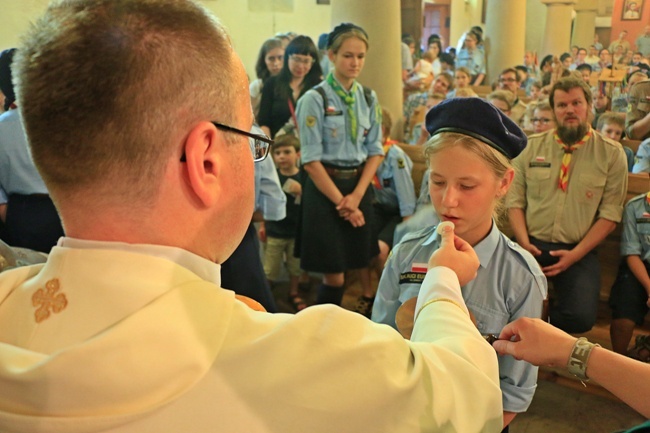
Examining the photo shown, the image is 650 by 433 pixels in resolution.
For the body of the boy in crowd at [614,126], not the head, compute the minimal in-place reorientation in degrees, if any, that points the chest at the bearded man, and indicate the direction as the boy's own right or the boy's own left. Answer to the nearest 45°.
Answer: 0° — they already face them

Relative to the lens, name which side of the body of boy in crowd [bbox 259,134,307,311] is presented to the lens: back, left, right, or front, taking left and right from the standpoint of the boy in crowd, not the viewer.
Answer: front

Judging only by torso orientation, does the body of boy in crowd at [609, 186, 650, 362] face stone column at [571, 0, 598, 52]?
no

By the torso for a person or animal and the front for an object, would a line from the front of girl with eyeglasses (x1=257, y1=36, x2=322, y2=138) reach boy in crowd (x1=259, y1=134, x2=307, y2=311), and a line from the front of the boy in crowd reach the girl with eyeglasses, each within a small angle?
no

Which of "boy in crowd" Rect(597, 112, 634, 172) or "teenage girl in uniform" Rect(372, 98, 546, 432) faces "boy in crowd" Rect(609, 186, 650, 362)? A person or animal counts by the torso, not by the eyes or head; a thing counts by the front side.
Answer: "boy in crowd" Rect(597, 112, 634, 172)

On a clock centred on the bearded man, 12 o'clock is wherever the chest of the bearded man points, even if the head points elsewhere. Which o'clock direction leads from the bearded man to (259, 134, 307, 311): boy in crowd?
The boy in crowd is roughly at 3 o'clock from the bearded man.

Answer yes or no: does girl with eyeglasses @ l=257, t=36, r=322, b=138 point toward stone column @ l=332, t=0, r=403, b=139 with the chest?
no

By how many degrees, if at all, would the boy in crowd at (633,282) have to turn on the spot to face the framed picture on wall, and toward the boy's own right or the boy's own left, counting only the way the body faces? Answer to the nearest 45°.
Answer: approximately 135° to the boy's own left

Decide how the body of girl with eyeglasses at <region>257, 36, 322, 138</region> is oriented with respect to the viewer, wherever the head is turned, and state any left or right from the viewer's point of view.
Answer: facing the viewer and to the right of the viewer

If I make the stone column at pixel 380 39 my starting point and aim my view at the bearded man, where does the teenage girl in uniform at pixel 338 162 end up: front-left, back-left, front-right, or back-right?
front-right

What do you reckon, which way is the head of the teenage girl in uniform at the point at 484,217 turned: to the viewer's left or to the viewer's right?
to the viewer's left

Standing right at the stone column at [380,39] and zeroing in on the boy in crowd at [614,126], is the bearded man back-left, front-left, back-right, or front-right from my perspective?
front-right

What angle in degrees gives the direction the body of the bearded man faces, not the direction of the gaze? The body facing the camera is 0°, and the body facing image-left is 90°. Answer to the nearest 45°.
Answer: approximately 0°

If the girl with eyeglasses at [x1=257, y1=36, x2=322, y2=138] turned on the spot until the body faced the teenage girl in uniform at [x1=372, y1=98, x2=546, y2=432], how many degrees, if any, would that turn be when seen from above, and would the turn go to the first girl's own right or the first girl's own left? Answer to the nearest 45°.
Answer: approximately 45° to the first girl's own right

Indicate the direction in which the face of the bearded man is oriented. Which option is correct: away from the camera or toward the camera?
toward the camera

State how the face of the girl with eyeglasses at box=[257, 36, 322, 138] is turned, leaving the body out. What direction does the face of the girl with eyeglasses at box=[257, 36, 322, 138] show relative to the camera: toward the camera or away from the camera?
toward the camera

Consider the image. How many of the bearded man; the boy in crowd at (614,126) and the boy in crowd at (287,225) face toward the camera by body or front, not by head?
3

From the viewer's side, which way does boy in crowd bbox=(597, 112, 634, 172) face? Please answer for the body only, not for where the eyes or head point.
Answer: toward the camera
